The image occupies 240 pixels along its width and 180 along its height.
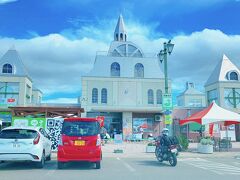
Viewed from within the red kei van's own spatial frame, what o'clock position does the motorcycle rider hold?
The motorcycle rider is roughly at 2 o'clock from the red kei van.

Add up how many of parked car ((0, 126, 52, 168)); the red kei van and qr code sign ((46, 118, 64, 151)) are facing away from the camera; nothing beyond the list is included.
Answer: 2

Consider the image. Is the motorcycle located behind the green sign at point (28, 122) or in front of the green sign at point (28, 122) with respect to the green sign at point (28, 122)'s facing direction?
in front

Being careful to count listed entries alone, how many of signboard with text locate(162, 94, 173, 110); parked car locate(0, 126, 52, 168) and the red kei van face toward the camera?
1

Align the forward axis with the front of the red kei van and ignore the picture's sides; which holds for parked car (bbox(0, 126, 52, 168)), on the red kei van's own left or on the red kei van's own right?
on the red kei van's own left

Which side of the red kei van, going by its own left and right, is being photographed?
back

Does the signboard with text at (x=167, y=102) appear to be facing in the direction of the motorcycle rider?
yes

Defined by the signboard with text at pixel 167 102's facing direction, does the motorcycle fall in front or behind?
in front

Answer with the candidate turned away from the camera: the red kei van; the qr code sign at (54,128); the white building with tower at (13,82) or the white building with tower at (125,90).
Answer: the red kei van

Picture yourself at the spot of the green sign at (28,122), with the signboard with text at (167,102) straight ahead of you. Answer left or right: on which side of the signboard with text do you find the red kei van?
right

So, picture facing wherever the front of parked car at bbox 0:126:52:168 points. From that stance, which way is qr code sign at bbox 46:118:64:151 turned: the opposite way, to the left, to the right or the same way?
the opposite way

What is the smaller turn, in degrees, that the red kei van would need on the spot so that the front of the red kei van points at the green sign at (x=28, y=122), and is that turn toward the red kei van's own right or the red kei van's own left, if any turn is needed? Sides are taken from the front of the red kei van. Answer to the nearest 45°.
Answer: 0° — it already faces it

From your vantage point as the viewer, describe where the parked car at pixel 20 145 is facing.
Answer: facing away from the viewer
